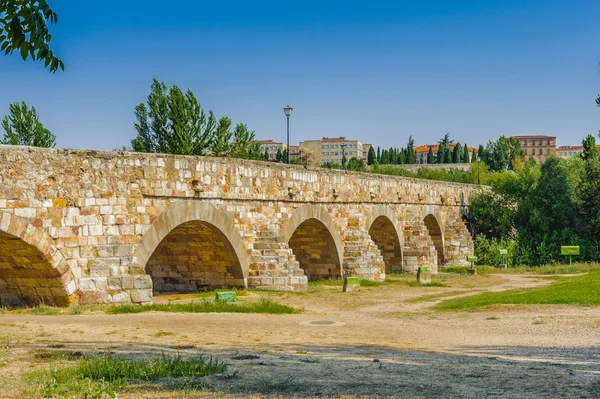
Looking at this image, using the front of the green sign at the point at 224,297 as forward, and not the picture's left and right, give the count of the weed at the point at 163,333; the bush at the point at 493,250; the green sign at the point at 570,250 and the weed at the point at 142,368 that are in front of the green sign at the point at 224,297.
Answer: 2

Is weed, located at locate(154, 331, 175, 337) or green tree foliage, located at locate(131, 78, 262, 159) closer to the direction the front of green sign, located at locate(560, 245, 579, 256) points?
the weed

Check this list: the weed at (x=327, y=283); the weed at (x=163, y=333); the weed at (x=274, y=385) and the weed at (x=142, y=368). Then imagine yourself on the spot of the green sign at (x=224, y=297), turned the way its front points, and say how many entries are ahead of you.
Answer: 3

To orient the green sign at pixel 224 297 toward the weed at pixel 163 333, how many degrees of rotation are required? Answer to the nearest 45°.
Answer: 0° — it already faces it

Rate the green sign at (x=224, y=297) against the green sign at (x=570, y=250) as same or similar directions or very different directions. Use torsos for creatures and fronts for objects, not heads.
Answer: same or similar directions

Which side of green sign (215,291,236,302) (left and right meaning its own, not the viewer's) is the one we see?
front

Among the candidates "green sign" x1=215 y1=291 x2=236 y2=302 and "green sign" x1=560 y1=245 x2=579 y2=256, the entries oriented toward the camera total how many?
2

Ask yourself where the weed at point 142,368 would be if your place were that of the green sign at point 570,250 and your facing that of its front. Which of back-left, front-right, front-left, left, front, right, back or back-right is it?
front

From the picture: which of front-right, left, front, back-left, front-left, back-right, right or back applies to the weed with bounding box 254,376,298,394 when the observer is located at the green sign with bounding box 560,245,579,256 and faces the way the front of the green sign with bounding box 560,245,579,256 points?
front

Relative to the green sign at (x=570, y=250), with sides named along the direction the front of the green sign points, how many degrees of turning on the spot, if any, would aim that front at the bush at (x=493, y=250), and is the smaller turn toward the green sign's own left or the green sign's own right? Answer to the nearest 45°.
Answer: approximately 135° to the green sign's own right

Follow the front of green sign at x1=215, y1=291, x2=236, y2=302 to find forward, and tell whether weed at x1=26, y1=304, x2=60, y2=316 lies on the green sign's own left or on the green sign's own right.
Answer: on the green sign's own right

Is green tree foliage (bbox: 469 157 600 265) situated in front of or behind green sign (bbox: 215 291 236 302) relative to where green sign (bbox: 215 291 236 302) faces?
behind

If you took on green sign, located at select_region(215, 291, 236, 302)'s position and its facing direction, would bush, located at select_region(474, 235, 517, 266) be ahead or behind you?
behind
